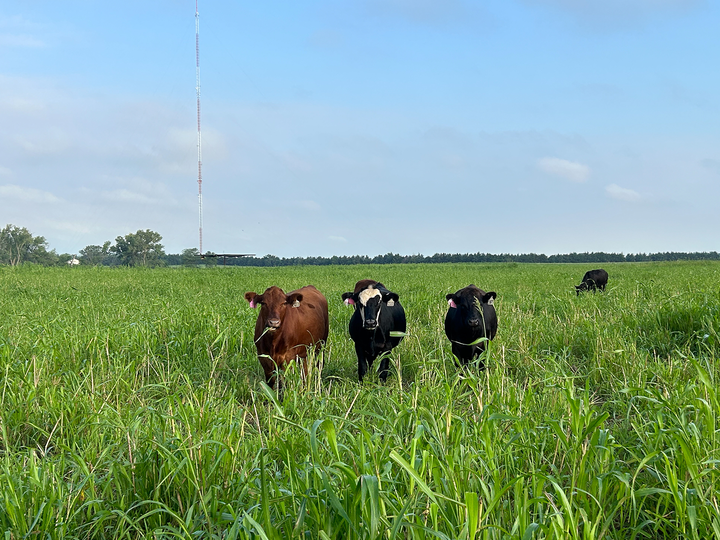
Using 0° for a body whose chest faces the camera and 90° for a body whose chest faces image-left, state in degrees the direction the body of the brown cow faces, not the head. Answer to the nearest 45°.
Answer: approximately 45°

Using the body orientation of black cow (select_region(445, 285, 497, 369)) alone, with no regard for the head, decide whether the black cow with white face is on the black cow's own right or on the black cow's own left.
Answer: on the black cow's own right

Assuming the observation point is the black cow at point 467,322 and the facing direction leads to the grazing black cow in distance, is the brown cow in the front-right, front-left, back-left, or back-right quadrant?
back-left

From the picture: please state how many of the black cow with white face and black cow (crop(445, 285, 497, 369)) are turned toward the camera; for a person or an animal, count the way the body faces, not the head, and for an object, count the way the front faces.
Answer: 2

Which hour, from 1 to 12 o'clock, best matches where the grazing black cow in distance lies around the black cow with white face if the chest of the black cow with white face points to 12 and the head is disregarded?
The grazing black cow in distance is roughly at 7 o'clock from the black cow with white face.

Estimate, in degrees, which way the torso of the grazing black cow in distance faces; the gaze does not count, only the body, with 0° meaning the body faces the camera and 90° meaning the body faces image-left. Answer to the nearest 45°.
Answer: approximately 45°

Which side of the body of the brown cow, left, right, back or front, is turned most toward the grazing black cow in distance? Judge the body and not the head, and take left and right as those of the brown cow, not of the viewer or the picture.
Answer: back

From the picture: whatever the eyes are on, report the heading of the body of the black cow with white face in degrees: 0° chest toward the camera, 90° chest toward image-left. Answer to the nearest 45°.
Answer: approximately 0°

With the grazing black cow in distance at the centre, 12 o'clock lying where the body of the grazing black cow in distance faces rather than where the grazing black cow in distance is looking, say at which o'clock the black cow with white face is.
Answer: The black cow with white face is roughly at 11 o'clock from the grazing black cow in distance.

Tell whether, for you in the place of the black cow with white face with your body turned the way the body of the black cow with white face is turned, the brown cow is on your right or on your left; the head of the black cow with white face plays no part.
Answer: on your right

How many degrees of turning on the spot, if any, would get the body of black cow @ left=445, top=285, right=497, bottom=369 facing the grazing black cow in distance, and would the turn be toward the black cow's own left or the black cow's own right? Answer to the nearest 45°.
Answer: approximately 180°
